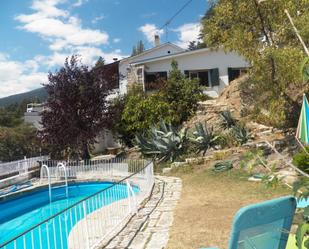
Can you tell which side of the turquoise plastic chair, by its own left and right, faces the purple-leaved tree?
front

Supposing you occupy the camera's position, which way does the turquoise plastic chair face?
facing away from the viewer and to the left of the viewer

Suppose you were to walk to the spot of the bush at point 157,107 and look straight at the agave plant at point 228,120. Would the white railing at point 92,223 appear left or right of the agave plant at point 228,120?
right

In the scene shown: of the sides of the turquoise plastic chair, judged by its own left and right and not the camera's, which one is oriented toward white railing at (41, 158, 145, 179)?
front

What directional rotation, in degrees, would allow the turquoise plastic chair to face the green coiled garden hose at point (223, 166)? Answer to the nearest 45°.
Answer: approximately 45° to its right

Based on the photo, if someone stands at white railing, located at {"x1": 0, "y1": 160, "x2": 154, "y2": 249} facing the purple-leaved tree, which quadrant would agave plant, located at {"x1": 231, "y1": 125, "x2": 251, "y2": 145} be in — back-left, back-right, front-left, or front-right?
front-right

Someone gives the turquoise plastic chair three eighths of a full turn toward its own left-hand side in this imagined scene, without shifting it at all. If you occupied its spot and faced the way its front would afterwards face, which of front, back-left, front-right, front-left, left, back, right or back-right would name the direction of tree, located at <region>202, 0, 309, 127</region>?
back

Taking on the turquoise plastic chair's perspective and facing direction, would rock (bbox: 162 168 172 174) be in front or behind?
in front

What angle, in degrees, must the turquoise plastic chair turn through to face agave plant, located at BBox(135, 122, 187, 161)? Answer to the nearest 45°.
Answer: approximately 45° to its right

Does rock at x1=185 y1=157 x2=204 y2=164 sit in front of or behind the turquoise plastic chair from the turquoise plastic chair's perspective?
in front

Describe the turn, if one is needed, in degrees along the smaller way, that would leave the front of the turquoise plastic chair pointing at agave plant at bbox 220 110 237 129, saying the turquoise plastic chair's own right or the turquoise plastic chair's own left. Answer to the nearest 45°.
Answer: approximately 45° to the turquoise plastic chair's own right

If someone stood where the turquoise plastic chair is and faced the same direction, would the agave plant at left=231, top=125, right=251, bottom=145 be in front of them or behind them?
in front

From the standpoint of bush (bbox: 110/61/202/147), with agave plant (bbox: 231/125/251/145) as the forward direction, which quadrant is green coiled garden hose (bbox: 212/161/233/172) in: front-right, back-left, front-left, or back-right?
front-right
